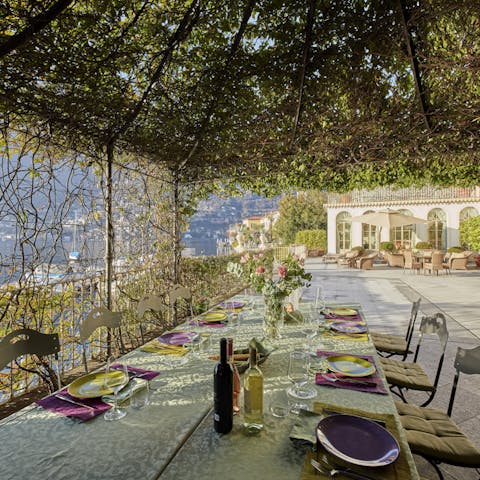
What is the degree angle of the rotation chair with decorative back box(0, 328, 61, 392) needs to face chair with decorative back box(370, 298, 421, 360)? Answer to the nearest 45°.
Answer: approximately 45° to its left

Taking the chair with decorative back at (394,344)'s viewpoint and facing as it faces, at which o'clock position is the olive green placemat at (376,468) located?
The olive green placemat is roughly at 9 o'clock from the chair with decorative back.

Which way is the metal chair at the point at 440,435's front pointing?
to the viewer's left

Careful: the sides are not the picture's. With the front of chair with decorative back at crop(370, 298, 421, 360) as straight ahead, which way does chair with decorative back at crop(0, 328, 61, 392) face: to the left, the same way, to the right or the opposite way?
the opposite way

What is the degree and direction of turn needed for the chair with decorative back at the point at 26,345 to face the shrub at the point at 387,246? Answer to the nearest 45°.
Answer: approximately 90° to its left

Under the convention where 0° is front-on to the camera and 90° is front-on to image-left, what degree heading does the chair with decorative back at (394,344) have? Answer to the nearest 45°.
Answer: approximately 90°

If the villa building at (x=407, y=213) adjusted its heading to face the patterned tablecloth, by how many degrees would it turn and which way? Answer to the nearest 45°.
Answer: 0° — it already faces it

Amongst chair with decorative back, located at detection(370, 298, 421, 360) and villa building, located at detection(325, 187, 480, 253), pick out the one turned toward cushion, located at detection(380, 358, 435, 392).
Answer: the villa building

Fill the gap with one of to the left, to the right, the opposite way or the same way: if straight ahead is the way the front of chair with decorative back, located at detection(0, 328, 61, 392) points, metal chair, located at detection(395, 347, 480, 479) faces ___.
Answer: the opposite way

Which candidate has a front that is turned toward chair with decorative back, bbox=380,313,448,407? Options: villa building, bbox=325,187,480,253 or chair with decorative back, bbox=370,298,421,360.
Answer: the villa building
